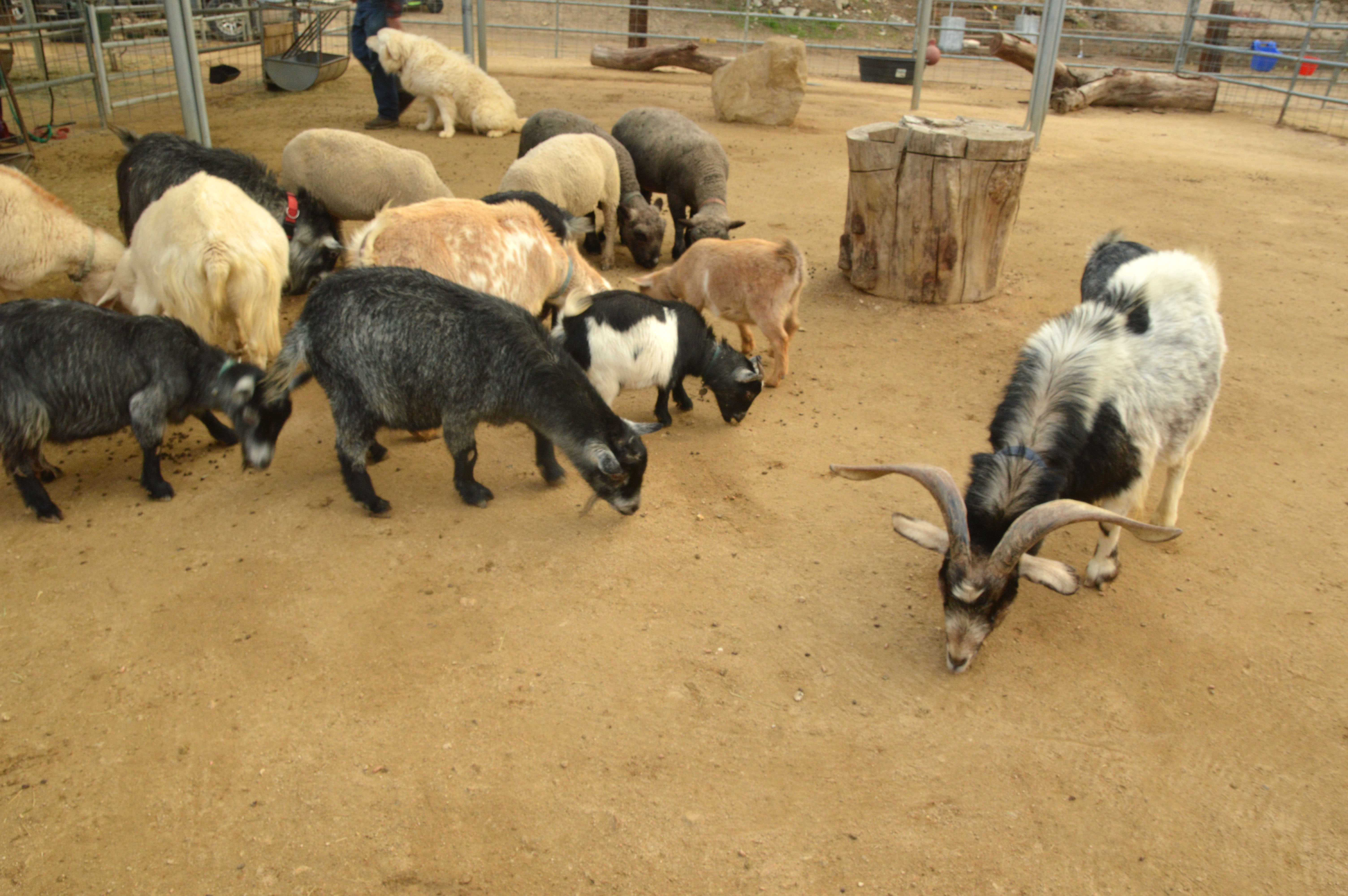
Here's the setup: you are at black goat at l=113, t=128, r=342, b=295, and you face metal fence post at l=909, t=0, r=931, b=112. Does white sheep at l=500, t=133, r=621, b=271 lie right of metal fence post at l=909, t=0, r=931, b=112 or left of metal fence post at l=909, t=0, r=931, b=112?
right

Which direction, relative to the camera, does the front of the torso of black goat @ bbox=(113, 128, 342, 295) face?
to the viewer's right

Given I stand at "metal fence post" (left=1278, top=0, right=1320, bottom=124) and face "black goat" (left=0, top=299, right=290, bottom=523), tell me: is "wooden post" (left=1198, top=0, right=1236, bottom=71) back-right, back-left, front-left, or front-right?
back-right

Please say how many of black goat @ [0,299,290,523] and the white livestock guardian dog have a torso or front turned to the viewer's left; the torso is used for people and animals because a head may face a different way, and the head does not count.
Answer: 1

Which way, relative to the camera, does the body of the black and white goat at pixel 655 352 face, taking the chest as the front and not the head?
to the viewer's right

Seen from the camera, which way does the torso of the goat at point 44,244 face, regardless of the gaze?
to the viewer's right

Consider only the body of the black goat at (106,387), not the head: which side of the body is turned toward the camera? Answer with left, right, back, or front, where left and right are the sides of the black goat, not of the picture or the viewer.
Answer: right

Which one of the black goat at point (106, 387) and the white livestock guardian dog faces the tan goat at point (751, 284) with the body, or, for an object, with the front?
the black goat

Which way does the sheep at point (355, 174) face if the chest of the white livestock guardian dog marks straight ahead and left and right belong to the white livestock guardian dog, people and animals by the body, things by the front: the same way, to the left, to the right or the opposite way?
the opposite way

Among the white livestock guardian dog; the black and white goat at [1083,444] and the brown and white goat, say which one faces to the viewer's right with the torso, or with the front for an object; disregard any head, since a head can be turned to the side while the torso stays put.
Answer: the brown and white goat

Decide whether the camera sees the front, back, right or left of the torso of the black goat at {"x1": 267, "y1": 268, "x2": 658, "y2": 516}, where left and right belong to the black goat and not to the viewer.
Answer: right

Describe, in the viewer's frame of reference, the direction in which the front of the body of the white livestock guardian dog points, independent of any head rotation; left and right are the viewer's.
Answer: facing to the left of the viewer

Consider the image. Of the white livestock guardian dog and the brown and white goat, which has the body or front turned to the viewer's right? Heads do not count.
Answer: the brown and white goat
